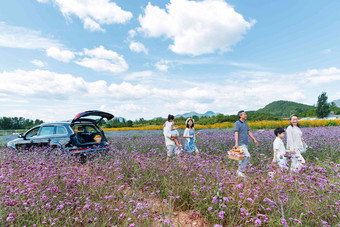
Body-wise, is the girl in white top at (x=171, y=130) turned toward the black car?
no

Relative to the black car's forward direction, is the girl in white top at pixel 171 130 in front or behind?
behind

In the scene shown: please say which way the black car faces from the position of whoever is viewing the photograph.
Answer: facing away from the viewer and to the left of the viewer
